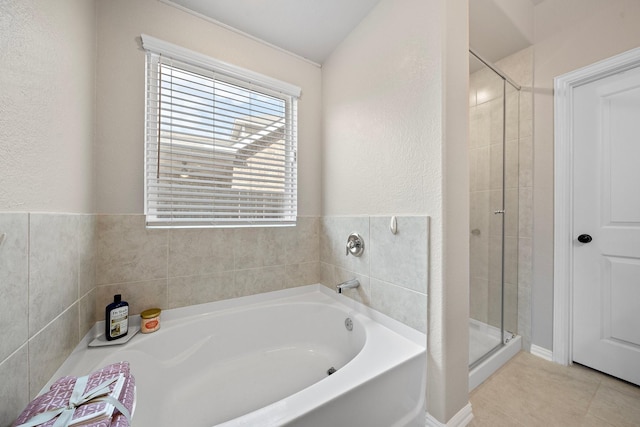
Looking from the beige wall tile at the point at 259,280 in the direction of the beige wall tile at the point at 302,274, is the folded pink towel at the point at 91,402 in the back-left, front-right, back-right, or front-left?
back-right

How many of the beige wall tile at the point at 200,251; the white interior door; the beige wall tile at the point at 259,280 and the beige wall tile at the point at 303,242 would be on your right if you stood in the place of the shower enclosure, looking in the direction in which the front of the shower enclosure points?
3

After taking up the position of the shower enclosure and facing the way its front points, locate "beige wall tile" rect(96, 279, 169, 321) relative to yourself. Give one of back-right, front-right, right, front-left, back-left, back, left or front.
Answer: right

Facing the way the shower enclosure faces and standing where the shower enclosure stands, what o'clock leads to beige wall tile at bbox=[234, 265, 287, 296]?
The beige wall tile is roughly at 3 o'clock from the shower enclosure.

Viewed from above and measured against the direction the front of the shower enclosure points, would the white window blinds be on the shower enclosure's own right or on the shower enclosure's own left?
on the shower enclosure's own right

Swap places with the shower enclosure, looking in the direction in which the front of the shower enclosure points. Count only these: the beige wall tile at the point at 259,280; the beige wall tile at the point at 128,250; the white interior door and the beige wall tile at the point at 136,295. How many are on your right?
3

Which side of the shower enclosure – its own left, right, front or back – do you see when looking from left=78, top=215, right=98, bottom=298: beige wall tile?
right

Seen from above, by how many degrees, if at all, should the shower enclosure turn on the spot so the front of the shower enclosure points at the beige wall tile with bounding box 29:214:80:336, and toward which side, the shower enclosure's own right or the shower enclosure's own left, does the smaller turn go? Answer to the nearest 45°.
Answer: approximately 90° to the shower enclosure's own right

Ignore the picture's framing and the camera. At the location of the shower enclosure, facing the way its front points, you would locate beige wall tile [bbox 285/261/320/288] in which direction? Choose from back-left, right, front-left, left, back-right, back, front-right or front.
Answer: right

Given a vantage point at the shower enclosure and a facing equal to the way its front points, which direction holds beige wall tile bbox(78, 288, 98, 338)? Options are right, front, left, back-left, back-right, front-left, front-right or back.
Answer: right

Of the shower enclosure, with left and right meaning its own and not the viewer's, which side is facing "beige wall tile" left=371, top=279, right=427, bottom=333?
right

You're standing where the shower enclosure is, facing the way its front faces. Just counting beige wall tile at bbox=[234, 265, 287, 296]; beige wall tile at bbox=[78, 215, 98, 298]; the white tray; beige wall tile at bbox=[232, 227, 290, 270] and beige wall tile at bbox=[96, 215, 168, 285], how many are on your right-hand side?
5

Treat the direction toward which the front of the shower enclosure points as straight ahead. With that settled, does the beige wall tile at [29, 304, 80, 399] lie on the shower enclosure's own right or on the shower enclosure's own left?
on the shower enclosure's own right
